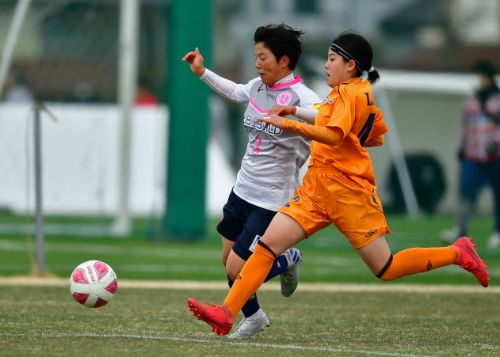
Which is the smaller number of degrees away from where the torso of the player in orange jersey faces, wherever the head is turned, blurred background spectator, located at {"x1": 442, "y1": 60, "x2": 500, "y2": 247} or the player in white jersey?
the player in white jersey

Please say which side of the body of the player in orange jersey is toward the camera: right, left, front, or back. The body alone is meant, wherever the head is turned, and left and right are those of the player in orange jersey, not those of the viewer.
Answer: left

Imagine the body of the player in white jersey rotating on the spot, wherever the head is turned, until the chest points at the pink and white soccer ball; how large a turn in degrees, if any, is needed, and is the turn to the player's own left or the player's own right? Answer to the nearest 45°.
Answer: approximately 45° to the player's own right

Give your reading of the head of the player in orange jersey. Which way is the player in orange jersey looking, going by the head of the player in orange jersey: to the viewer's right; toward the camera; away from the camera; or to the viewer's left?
to the viewer's left

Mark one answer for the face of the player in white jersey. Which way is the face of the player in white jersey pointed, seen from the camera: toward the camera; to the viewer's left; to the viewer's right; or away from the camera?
to the viewer's left

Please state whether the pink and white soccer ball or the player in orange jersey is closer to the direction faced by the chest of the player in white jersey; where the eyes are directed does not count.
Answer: the pink and white soccer ball

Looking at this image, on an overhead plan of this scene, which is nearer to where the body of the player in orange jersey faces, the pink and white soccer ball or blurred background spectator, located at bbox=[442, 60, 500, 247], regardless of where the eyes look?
the pink and white soccer ball

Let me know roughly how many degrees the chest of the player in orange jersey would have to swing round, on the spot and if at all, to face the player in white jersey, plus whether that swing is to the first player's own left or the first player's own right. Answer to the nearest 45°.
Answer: approximately 45° to the first player's own right

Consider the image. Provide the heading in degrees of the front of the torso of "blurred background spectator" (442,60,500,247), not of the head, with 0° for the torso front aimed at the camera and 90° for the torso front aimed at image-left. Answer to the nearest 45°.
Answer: approximately 45°

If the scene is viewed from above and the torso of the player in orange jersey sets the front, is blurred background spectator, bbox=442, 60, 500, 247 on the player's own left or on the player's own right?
on the player's own right

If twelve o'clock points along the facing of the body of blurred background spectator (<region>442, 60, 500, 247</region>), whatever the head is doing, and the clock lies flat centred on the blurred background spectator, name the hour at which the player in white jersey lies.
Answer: The player in white jersey is roughly at 11 o'clock from the blurred background spectator.
